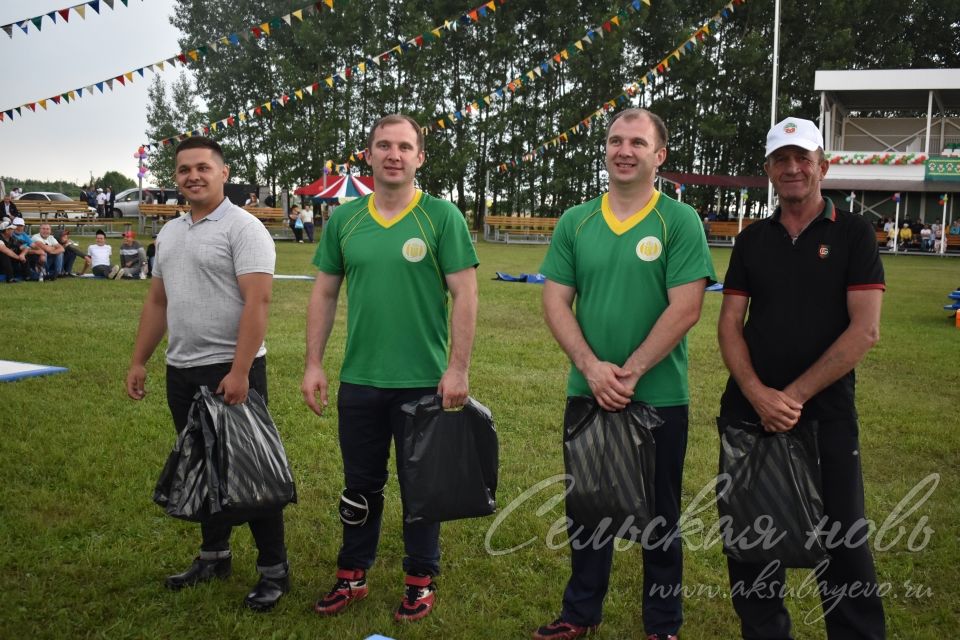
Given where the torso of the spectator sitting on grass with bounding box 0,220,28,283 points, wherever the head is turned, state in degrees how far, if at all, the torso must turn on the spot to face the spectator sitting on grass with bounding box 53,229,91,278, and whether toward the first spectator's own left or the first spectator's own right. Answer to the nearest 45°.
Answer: approximately 90° to the first spectator's own left

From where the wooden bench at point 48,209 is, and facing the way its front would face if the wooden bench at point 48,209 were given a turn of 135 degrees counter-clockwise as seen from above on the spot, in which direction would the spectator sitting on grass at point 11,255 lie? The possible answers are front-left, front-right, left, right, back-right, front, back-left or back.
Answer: back-right

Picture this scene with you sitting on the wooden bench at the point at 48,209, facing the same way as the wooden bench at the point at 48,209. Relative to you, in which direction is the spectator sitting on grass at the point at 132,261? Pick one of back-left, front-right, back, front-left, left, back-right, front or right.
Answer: front

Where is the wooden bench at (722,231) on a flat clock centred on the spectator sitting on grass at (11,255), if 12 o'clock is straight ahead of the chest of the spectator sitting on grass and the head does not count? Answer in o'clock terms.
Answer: The wooden bench is roughly at 10 o'clock from the spectator sitting on grass.

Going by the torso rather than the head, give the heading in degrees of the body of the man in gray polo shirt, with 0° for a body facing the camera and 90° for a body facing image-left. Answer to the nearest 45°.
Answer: approximately 45°

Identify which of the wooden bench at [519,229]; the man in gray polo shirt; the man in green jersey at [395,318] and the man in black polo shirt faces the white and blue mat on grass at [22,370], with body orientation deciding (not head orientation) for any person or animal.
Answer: the wooden bench

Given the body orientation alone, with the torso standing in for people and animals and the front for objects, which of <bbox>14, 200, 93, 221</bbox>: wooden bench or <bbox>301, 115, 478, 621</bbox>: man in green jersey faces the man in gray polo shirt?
the wooden bench

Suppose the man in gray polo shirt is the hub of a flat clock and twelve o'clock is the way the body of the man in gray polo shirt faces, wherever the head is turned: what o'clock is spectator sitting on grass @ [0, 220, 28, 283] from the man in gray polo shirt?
The spectator sitting on grass is roughly at 4 o'clock from the man in gray polo shirt.

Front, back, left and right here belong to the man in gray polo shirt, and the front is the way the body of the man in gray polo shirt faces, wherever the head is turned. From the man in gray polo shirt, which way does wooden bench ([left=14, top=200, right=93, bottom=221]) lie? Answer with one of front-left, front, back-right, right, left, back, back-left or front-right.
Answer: back-right

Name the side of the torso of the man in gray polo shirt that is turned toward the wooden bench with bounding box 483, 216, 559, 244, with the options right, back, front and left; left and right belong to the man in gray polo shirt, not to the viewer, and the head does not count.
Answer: back

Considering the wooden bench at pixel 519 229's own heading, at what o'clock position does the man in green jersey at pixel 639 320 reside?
The man in green jersey is roughly at 12 o'clock from the wooden bench.

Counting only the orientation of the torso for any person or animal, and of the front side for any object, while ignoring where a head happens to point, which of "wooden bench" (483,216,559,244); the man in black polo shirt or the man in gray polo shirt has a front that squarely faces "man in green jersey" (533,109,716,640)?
the wooden bench

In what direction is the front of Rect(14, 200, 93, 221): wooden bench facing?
toward the camera

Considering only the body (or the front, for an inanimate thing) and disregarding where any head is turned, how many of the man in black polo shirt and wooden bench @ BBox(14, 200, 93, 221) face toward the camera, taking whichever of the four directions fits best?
2

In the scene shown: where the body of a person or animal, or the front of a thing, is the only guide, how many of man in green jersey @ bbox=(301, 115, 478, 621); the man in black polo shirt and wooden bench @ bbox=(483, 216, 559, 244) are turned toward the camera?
3

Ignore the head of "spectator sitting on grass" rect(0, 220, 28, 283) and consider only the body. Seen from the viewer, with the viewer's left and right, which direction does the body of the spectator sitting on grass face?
facing the viewer and to the right of the viewer

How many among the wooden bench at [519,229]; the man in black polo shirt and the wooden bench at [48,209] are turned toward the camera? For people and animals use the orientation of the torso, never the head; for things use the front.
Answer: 3

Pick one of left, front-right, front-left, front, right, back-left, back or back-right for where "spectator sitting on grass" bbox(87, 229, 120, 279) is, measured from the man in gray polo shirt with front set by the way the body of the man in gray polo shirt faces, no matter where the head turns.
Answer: back-right

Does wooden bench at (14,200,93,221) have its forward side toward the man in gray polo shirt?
yes
